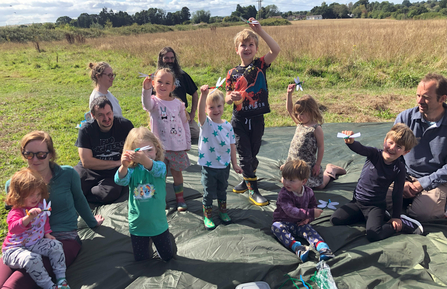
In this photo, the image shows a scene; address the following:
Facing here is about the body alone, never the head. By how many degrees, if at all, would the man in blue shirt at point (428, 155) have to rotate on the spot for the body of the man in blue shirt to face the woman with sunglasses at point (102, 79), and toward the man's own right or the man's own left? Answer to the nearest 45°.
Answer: approximately 45° to the man's own right

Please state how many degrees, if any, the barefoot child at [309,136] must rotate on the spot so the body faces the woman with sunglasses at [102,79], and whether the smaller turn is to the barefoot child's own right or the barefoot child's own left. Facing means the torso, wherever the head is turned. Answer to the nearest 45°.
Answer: approximately 45° to the barefoot child's own right

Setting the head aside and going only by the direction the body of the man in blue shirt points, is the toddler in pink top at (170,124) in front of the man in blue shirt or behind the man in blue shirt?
in front

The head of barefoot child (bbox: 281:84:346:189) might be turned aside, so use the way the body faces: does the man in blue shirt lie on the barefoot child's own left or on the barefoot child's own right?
on the barefoot child's own left

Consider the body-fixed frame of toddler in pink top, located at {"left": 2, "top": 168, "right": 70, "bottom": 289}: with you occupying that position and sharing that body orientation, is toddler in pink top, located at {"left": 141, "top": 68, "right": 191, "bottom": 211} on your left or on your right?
on your left

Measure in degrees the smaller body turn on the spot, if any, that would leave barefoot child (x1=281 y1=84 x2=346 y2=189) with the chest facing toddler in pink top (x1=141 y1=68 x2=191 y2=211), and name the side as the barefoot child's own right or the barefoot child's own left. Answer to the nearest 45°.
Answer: approximately 45° to the barefoot child's own right

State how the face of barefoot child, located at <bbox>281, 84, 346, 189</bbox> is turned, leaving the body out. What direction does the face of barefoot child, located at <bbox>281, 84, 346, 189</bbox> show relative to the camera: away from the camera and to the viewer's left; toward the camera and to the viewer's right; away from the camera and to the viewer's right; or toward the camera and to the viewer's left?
toward the camera and to the viewer's left
